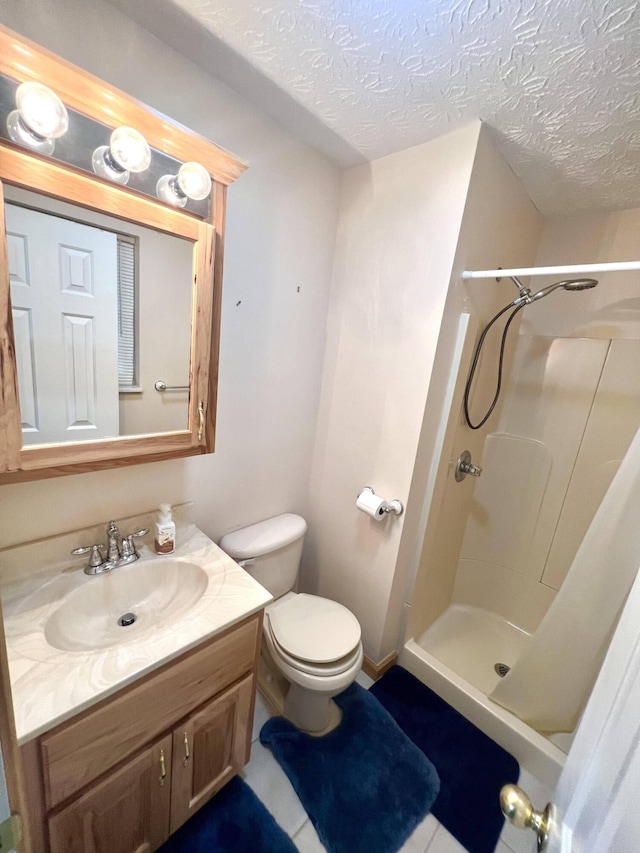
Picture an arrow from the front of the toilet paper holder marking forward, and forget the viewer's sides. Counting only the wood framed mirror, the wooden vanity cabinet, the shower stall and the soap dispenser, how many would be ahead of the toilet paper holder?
3

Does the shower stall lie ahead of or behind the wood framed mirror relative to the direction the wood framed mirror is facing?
ahead

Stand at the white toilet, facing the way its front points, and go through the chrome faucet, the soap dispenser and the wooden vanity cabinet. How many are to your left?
0

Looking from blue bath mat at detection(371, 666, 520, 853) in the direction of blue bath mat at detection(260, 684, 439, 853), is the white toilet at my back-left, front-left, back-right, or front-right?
front-right

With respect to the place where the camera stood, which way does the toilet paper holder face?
facing the viewer and to the left of the viewer

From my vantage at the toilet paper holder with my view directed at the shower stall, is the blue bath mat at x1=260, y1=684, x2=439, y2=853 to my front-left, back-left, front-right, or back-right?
back-right

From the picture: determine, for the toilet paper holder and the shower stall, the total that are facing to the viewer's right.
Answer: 0

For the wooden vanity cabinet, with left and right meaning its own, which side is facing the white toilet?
left

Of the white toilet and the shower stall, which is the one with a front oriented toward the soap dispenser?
the shower stall

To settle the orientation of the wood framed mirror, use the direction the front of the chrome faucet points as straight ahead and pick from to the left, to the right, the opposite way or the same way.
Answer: the same way

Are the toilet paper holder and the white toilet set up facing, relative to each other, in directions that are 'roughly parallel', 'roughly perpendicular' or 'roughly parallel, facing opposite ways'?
roughly perpendicular

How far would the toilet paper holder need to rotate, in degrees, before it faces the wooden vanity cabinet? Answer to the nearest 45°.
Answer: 0° — it already faces it

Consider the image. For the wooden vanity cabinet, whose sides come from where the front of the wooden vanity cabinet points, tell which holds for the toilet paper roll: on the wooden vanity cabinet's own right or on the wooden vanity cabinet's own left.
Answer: on the wooden vanity cabinet's own left

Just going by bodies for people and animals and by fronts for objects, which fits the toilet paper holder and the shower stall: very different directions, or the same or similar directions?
same or similar directions

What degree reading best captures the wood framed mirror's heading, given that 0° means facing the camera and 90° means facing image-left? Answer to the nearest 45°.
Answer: approximately 315°

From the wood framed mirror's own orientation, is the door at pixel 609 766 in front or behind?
in front

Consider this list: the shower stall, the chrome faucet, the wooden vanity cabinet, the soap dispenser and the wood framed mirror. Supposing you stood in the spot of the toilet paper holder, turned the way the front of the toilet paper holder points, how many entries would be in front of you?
4

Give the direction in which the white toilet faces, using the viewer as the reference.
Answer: facing the viewer and to the right of the viewer
